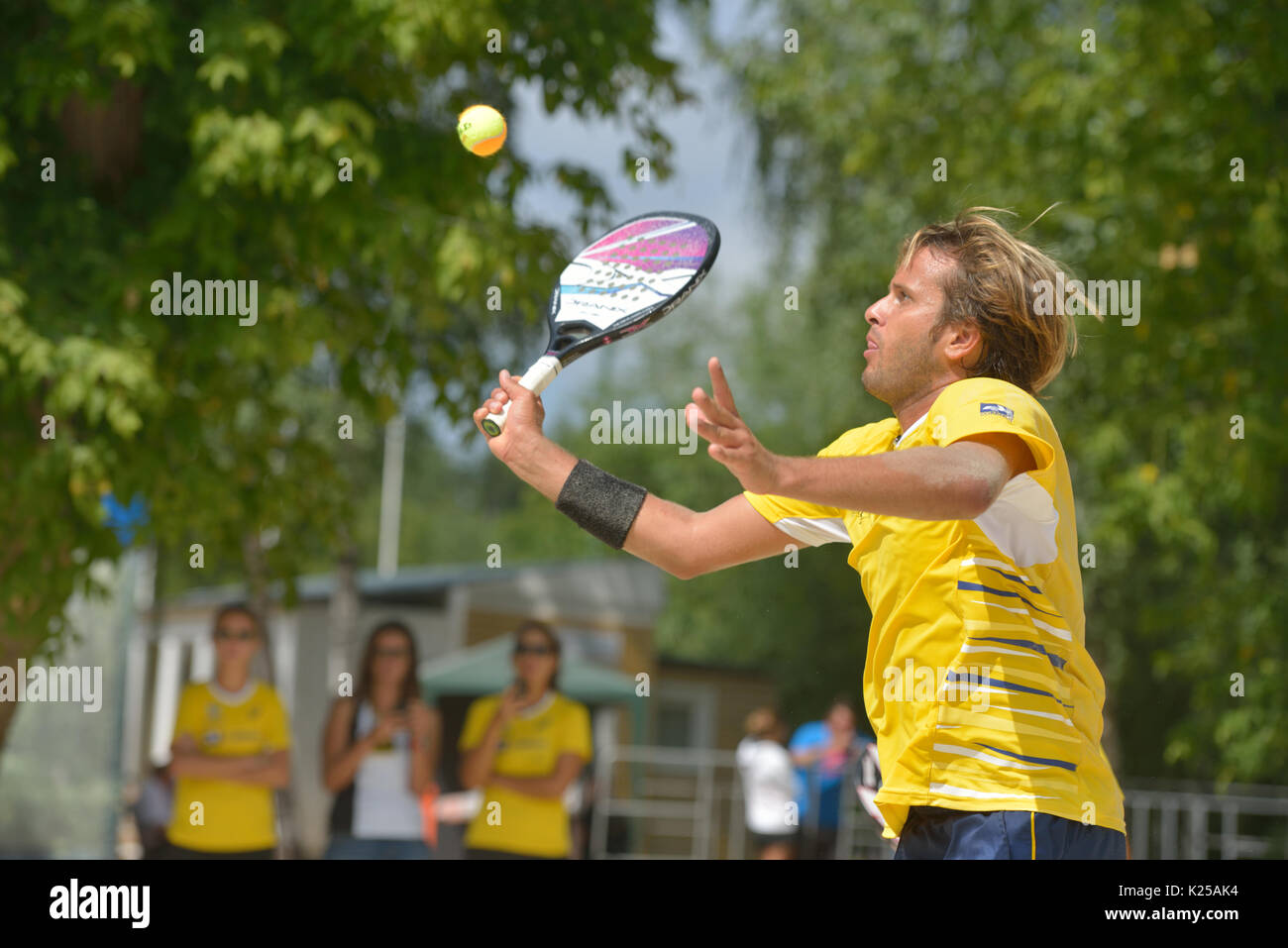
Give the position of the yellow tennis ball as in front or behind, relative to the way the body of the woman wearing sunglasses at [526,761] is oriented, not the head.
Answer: in front

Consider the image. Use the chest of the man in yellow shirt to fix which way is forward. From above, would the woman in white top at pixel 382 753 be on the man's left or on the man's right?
on the man's right

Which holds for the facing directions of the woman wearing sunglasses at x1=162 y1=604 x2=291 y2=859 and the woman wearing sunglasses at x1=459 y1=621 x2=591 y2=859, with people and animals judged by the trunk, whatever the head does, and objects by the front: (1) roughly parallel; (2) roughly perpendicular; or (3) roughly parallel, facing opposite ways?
roughly parallel

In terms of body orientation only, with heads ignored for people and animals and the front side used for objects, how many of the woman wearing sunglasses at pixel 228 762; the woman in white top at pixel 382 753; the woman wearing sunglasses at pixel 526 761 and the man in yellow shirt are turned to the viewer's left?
1

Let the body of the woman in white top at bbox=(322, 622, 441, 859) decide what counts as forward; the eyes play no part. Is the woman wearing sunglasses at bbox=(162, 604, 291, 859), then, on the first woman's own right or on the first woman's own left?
on the first woman's own right

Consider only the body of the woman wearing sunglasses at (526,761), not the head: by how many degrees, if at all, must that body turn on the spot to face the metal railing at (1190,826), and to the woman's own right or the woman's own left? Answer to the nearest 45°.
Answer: approximately 135° to the woman's own left

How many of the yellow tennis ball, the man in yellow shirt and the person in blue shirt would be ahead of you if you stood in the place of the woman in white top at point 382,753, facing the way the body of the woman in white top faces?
2

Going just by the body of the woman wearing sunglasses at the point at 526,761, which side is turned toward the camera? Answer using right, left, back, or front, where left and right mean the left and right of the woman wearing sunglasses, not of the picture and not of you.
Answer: front

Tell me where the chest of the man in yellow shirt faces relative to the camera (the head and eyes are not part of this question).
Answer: to the viewer's left

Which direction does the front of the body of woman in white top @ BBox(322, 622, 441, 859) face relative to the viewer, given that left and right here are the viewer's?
facing the viewer

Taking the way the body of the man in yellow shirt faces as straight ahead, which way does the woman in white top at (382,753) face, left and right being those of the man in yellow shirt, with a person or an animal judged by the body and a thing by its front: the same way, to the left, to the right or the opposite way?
to the left

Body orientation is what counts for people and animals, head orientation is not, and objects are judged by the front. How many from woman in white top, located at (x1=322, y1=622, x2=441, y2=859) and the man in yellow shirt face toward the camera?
1
